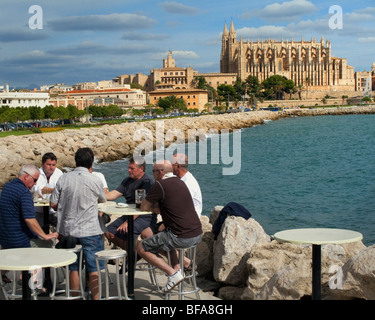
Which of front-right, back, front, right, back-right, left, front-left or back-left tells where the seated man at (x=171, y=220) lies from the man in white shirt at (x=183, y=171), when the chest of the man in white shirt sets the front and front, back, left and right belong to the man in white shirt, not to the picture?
left

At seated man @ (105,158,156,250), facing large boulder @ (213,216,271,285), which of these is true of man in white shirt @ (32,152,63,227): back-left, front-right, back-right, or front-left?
back-left

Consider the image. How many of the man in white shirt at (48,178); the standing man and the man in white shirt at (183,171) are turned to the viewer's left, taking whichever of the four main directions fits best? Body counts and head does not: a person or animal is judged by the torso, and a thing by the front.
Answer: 1

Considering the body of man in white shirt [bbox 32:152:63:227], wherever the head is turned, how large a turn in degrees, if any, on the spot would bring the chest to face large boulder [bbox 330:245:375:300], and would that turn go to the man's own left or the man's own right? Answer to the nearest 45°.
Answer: approximately 45° to the man's own left

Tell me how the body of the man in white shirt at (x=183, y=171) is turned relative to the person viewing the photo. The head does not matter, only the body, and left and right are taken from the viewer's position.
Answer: facing to the left of the viewer

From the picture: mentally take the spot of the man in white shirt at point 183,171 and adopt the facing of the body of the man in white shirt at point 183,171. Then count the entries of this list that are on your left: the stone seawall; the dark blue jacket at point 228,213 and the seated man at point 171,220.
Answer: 1

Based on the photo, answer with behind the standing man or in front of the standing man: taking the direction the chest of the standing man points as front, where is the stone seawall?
in front

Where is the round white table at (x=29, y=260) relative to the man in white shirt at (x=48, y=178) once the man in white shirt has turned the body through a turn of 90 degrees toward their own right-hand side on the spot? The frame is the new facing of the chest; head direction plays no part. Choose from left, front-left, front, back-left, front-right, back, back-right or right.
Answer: left

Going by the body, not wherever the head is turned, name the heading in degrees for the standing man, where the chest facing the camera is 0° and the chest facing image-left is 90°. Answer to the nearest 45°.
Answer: approximately 180°

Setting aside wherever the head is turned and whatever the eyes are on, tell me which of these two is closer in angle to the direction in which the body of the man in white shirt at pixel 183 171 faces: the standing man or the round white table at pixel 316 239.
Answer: the standing man

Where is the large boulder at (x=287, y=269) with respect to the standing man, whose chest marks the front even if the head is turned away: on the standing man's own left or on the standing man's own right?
on the standing man's own right

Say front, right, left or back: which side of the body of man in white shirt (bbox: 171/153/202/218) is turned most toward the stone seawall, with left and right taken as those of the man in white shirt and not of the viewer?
right

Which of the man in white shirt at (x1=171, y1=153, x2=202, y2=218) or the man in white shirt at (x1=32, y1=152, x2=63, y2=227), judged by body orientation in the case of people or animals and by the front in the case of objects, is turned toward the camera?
the man in white shirt at (x1=32, y1=152, x2=63, y2=227)

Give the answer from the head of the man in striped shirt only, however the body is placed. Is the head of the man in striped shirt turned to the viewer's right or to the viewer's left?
to the viewer's right

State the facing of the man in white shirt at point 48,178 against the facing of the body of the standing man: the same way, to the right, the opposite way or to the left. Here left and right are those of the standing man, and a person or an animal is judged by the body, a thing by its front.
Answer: the opposite way

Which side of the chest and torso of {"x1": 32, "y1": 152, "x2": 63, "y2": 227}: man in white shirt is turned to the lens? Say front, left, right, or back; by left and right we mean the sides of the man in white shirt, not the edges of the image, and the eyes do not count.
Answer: front
